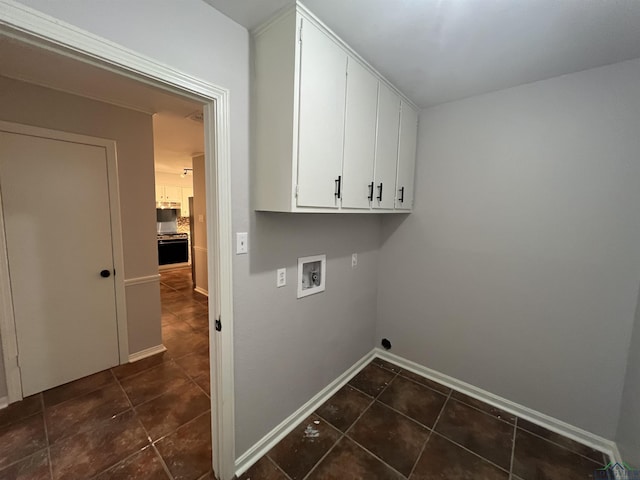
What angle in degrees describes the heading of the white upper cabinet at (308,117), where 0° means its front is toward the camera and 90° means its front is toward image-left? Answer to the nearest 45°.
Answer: approximately 315°

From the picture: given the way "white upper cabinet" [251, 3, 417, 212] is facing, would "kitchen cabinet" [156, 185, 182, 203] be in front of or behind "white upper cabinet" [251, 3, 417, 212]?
behind

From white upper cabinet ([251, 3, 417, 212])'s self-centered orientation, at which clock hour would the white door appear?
The white door is roughly at 5 o'clock from the white upper cabinet.

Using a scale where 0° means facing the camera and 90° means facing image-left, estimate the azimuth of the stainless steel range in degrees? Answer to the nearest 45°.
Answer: approximately 0°

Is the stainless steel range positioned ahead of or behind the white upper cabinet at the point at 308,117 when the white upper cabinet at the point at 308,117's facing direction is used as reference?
behind
